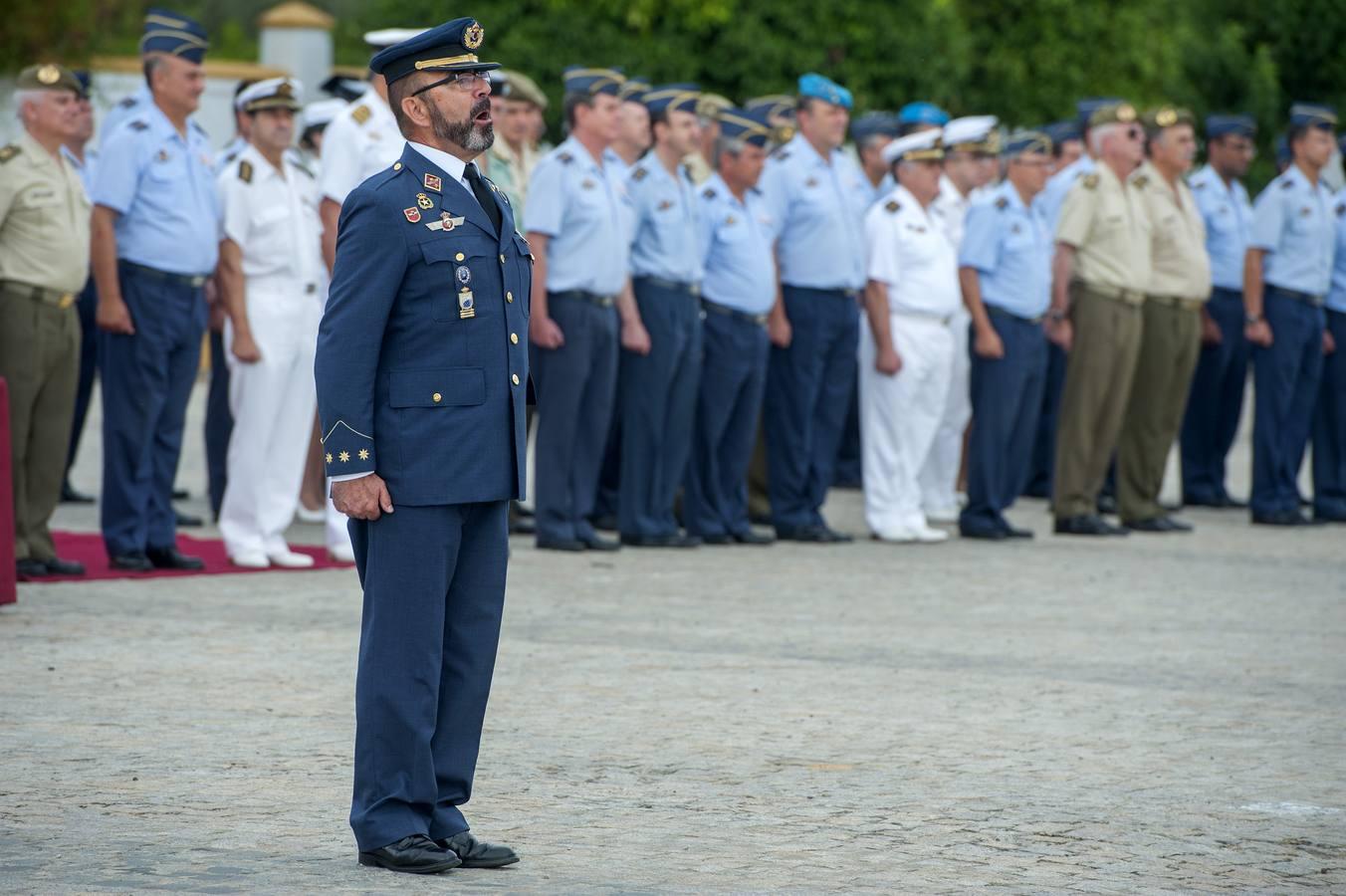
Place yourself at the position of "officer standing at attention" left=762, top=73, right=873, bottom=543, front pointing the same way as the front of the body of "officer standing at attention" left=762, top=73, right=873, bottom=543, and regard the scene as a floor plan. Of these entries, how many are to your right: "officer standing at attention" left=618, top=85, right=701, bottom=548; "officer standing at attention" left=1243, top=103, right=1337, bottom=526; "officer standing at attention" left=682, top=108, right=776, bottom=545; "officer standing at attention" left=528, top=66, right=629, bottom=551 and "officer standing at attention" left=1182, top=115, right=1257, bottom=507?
3

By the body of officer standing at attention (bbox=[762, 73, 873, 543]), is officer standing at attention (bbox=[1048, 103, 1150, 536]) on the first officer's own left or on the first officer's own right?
on the first officer's own left

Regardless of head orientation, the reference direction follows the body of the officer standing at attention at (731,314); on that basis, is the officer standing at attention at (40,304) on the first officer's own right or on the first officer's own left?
on the first officer's own right

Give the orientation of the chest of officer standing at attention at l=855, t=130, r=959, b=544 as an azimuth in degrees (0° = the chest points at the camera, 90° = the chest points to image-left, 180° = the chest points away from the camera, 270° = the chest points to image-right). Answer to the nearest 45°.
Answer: approximately 315°

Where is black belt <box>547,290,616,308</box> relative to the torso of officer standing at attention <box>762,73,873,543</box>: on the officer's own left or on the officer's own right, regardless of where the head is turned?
on the officer's own right

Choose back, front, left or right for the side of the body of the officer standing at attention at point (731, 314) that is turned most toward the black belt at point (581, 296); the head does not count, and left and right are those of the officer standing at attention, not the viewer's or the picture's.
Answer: right

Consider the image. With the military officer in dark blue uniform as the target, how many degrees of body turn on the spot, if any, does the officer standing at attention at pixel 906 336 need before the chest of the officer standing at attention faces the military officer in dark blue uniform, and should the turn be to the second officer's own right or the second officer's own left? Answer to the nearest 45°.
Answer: approximately 45° to the second officer's own right

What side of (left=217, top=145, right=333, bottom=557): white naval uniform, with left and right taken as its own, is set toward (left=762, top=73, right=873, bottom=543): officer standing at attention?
left

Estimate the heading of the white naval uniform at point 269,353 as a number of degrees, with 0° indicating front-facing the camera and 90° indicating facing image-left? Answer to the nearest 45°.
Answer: approximately 315°
